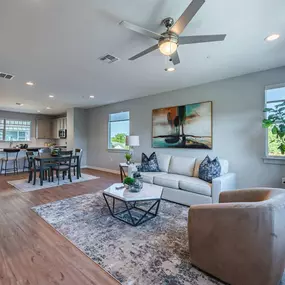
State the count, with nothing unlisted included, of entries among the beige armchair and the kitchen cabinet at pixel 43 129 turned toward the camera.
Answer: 1

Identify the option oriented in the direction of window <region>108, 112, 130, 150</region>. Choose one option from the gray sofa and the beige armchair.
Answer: the beige armchair

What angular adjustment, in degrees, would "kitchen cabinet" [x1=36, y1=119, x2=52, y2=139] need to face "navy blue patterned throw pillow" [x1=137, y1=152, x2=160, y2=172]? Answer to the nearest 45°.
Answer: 0° — it already faces it

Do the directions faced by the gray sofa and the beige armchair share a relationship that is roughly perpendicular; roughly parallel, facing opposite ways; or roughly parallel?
roughly perpendicular

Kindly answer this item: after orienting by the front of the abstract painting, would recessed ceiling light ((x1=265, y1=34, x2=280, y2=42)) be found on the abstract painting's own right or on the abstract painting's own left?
on the abstract painting's own left

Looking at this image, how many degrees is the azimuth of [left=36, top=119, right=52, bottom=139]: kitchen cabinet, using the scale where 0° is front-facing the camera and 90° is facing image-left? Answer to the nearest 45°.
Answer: approximately 0°

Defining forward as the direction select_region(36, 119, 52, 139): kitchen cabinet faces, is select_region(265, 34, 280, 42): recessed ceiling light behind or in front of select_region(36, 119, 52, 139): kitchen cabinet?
in front

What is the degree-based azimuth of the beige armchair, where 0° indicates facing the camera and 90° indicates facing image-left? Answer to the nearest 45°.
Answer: approximately 135°

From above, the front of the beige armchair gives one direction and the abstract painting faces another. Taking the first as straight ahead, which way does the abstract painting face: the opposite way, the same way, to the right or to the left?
to the left

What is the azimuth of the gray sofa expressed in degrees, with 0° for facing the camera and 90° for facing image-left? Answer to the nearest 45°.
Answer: approximately 45°

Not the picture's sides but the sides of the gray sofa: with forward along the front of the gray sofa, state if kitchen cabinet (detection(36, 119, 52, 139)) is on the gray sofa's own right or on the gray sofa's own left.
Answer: on the gray sofa's own right
